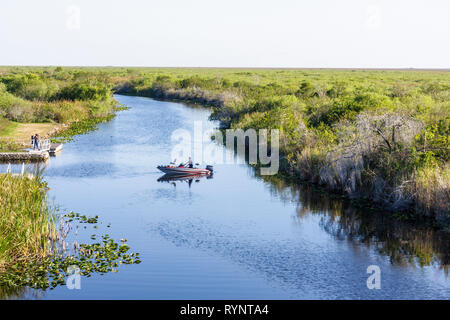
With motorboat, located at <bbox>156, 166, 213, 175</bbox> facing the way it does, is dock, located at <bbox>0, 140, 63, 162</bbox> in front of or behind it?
in front

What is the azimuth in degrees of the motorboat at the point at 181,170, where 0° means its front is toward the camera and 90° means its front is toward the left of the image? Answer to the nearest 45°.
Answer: approximately 90°
